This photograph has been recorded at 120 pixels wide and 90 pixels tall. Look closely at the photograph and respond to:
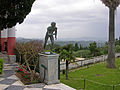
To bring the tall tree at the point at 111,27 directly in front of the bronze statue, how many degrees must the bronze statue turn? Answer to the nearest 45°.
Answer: approximately 90° to its left
